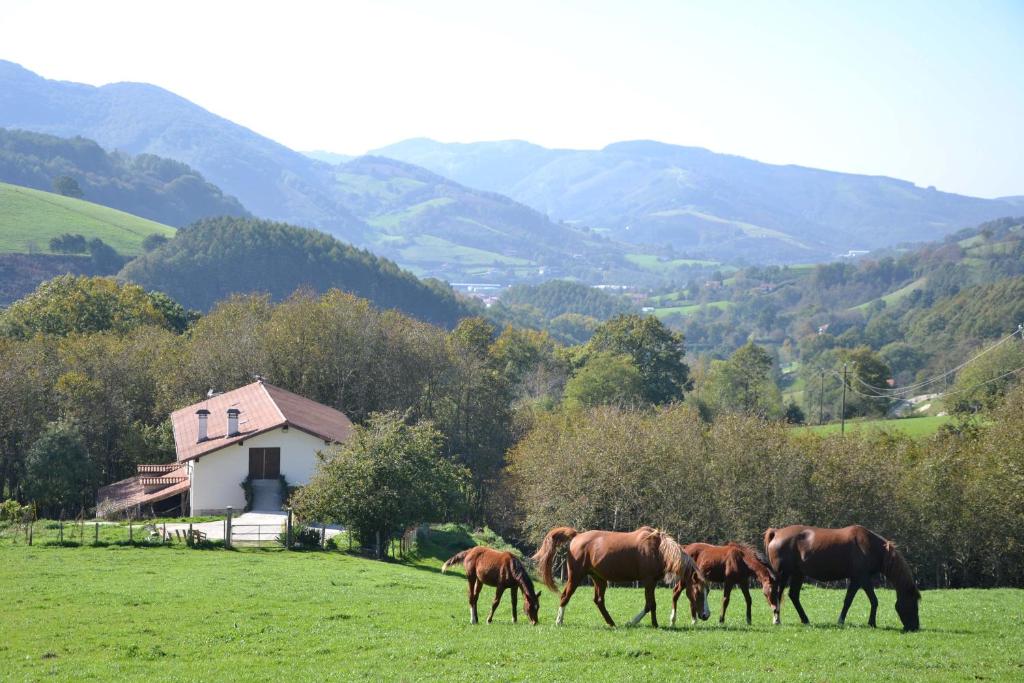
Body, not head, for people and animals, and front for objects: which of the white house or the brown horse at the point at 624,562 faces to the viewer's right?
the brown horse

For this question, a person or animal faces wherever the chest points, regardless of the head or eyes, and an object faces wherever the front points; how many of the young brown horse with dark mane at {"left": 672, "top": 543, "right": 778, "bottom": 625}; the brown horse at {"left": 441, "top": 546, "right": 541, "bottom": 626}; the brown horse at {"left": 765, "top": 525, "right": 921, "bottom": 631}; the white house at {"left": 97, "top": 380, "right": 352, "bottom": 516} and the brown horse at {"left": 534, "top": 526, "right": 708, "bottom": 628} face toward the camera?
1

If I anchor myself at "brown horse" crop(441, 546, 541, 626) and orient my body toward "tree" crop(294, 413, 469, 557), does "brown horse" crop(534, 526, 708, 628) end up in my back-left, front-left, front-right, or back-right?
back-right

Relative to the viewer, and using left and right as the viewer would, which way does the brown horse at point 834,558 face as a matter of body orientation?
facing to the right of the viewer

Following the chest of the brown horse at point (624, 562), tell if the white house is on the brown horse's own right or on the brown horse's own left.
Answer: on the brown horse's own left

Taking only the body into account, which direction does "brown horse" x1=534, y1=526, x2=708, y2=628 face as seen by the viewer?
to the viewer's right

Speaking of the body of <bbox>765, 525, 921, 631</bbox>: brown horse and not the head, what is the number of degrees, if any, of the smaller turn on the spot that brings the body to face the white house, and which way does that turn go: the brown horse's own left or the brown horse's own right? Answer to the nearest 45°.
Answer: approximately 135° to the brown horse's own left

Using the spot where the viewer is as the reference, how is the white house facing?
facing the viewer

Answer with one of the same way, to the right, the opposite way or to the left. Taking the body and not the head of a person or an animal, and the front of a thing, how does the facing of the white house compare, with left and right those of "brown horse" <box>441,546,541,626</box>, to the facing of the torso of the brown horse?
to the right

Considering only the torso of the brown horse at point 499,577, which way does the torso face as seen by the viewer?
to the viewer's right

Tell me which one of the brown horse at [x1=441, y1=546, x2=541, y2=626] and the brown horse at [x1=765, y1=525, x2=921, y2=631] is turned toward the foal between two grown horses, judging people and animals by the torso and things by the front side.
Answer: the brown horse at [x1=441, y1=546, x2=541, y2=626]

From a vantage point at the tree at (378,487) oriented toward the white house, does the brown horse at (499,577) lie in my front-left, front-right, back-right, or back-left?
back-left

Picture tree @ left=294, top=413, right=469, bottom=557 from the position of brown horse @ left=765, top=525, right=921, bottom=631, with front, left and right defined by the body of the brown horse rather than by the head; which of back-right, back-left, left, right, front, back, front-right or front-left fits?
back-left
